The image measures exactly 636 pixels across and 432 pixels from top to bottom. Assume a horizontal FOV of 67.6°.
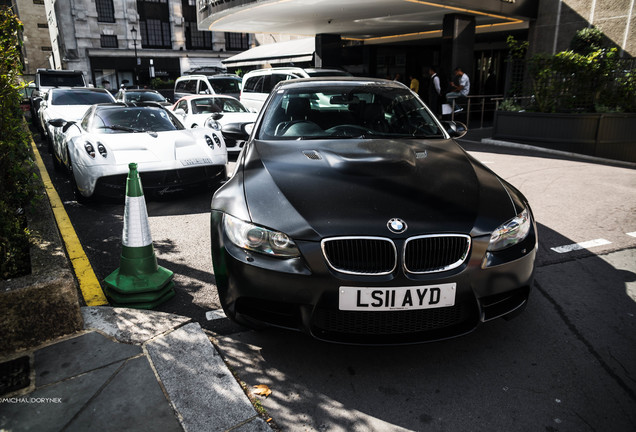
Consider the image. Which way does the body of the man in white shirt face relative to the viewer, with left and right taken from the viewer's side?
facing to the left of the viewer

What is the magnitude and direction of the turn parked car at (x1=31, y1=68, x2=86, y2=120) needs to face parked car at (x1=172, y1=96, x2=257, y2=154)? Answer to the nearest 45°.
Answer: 0° — it already faces it

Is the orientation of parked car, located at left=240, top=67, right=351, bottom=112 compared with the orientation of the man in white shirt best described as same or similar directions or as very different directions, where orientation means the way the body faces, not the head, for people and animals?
very different directions

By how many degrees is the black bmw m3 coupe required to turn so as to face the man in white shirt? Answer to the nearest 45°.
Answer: approximately 180°

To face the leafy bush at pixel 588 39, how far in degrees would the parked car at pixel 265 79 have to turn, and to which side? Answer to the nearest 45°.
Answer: approximately 45° to its left

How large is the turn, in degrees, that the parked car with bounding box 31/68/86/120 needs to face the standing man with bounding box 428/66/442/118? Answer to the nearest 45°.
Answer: approximately 45° to its left

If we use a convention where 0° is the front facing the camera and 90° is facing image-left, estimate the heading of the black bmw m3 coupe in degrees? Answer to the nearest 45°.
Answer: approximately 0°

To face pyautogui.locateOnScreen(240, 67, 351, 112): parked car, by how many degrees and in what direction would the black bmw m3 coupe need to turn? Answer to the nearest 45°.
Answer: approximately 180°

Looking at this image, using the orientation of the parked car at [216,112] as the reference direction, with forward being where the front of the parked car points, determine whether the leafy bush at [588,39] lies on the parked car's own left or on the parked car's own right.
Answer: on the parked car's own left

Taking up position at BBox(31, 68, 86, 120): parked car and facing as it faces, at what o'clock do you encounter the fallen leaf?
The fallen leaf is roughly at 12 o'clock from the parked car.
